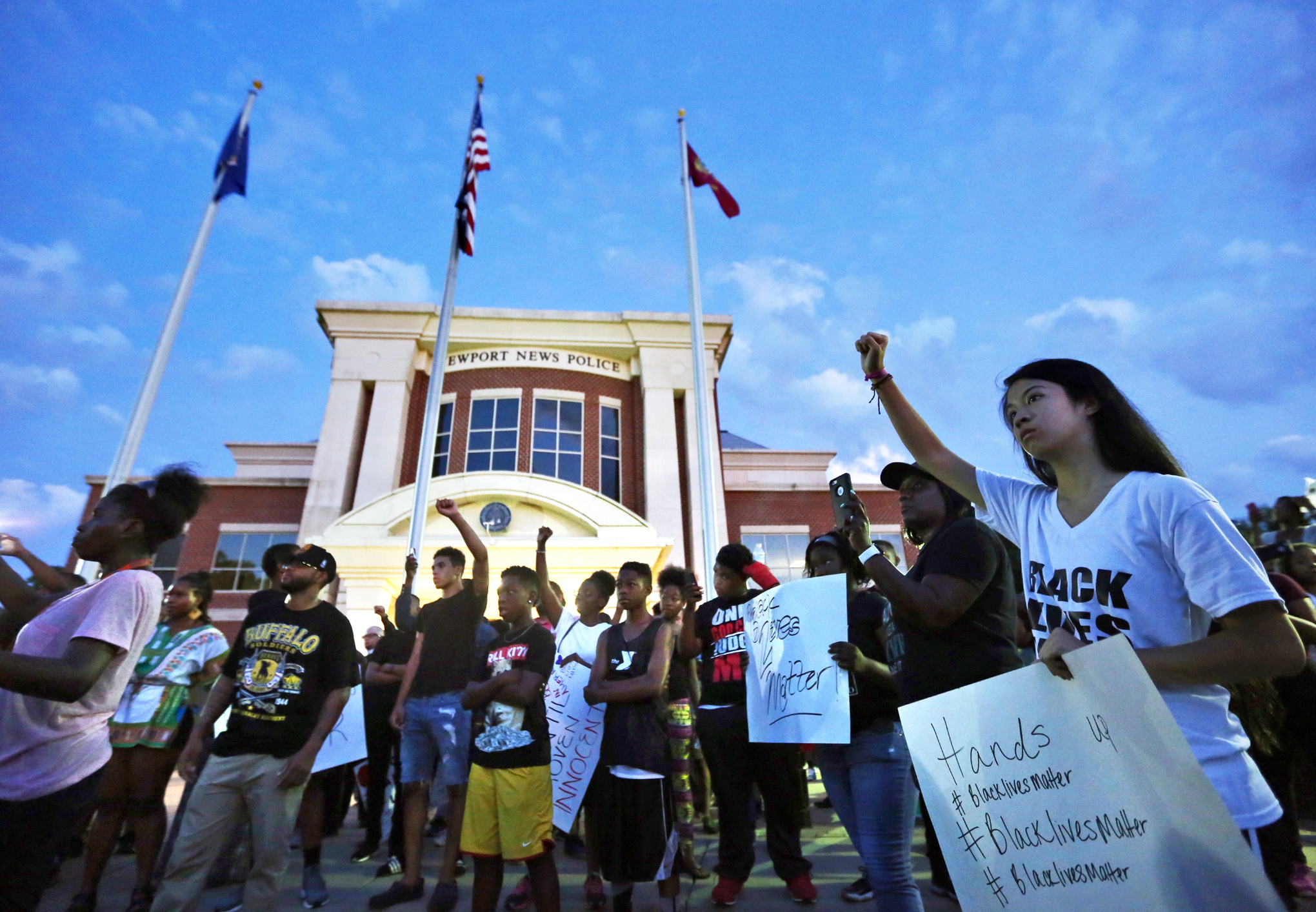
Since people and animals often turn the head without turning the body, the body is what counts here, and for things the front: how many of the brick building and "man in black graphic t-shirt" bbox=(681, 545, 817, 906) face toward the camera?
2

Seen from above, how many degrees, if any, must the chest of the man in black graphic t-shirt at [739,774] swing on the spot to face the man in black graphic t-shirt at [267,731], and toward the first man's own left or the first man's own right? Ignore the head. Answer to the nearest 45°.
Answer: approximately 90° to the first man's own right

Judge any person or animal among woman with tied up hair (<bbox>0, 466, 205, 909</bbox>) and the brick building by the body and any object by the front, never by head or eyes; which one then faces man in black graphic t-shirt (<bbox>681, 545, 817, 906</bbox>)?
the brick building

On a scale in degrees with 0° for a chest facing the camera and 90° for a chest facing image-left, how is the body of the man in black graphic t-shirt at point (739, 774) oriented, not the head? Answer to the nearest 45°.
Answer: approximately 0°

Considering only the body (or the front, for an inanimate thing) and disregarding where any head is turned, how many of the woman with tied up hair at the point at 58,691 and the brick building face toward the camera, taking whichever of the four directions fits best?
1

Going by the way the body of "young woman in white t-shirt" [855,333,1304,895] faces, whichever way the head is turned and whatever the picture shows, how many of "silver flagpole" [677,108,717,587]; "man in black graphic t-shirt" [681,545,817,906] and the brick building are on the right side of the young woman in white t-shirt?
3
